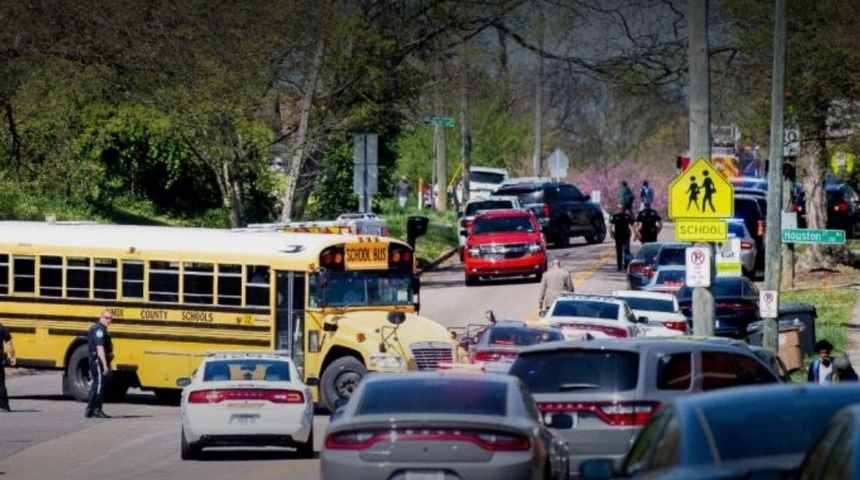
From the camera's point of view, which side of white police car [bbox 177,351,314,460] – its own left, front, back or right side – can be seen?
back

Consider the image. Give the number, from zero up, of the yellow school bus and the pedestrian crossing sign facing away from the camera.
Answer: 0

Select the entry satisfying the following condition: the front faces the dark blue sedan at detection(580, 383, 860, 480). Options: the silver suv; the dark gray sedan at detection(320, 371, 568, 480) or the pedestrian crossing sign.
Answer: the pedestrian crossing sign

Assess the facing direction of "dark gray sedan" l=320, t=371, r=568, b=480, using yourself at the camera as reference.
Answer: facing away from the viewer

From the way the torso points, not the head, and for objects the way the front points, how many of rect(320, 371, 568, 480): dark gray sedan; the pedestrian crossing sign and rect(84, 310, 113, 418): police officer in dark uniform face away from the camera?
1

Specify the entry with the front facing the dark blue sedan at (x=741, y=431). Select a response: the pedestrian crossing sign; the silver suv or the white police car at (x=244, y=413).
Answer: the pedestrian crossing sign

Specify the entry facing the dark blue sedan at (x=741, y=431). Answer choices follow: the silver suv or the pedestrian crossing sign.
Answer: the pedestrian crossing sign
